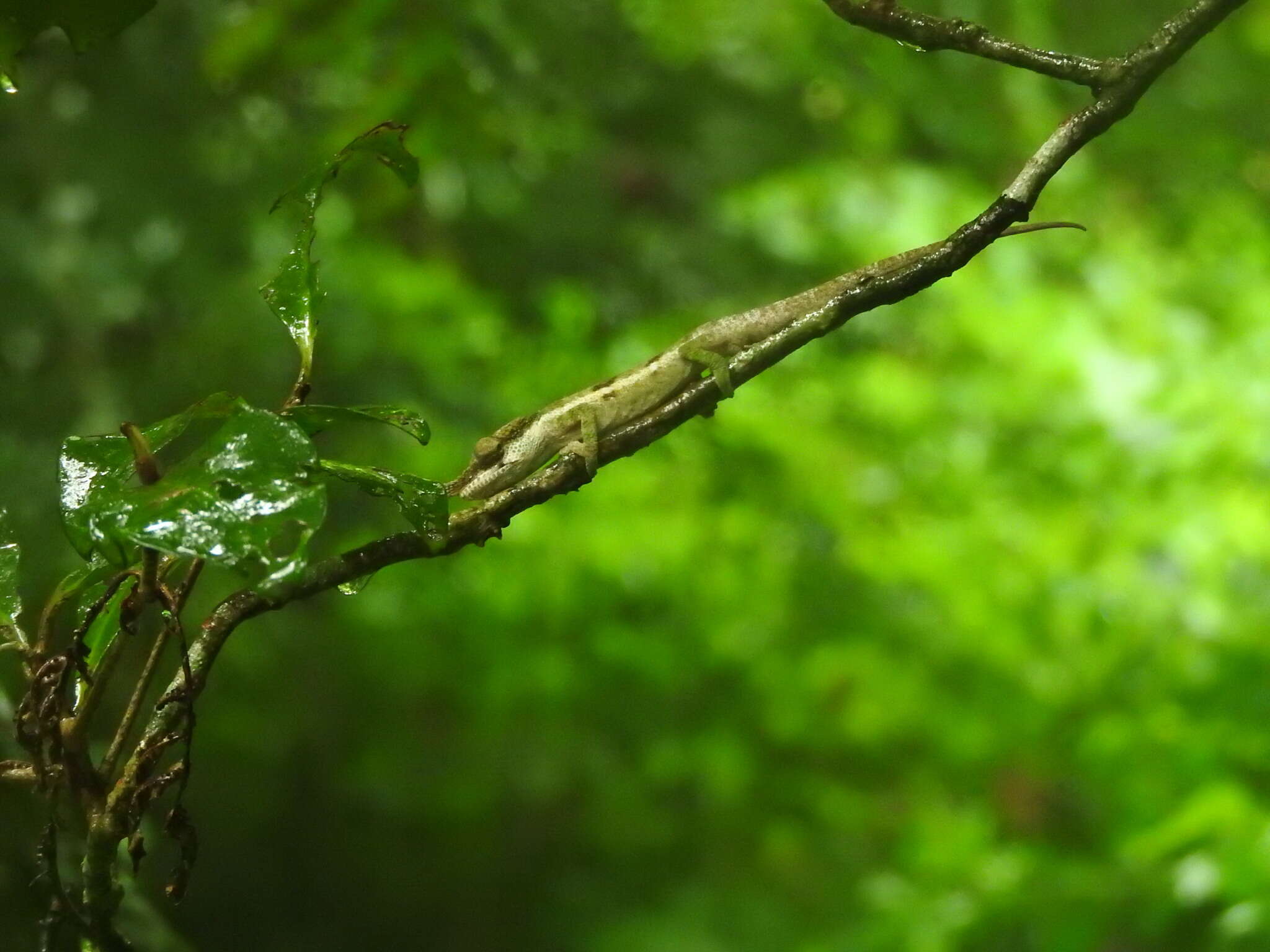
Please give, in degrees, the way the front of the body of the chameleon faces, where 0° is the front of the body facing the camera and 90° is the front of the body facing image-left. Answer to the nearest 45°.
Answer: approximately 90°
